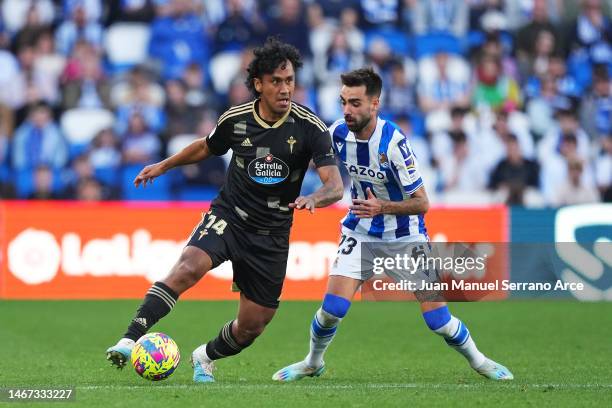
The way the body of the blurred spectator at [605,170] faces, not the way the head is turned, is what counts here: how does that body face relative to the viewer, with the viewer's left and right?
facing the viewer

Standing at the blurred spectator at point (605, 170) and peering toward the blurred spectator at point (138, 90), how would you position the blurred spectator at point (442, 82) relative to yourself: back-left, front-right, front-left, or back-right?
front-right

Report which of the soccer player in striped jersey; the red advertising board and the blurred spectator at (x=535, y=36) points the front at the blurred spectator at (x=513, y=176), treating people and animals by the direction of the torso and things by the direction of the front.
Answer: the blurred spectator at (x=535, y=36)

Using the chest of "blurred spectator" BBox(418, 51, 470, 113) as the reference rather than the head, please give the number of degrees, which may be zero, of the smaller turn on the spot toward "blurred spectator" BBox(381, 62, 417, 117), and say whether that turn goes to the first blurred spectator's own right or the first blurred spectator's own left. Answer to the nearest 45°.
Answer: approximately 45° to the first blurred spectator's own right

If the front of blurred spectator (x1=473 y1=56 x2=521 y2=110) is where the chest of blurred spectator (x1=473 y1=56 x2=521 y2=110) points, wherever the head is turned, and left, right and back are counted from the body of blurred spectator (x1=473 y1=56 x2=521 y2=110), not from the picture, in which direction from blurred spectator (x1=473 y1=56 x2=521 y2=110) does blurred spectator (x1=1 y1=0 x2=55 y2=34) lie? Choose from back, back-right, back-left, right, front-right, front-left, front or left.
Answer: right

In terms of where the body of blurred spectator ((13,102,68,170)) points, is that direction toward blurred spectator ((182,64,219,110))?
no

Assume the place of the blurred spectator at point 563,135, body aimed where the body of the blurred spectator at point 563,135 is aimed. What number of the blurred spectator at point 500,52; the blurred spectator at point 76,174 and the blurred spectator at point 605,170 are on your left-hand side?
1

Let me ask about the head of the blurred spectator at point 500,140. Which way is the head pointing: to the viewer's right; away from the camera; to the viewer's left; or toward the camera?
toward the camera

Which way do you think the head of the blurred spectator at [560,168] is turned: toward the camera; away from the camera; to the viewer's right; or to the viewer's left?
toward the camera

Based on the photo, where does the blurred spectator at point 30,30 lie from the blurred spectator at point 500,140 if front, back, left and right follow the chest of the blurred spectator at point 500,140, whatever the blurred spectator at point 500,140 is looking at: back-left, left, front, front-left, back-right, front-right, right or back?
right

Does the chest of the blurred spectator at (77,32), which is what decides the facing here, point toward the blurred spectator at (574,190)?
no

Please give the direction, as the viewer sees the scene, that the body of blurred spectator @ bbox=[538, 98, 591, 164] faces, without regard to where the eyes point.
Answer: toward the camera

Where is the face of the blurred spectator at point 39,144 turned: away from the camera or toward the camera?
toward the camera

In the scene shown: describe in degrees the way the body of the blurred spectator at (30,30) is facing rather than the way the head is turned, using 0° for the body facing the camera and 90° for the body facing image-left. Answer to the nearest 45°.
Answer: approximately 0°

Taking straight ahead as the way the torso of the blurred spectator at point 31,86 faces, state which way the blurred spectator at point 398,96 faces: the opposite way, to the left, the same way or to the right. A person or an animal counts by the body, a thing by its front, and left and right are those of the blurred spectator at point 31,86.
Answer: the same way

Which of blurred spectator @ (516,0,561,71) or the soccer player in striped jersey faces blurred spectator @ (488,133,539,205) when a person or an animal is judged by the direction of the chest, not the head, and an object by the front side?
blurred spectator @ (516,0,561,71)

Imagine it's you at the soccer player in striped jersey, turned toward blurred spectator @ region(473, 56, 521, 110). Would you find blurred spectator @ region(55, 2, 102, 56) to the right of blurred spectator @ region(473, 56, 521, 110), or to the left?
left

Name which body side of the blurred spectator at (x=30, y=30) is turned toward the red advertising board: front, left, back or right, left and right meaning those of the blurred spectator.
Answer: front

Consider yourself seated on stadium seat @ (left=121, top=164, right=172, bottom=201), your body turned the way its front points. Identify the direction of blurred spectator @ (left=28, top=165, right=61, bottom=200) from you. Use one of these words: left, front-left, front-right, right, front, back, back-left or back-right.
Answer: right

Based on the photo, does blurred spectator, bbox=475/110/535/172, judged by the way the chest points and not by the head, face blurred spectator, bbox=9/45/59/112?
no

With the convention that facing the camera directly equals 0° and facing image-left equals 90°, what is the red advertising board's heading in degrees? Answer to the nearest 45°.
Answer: approximately 0°

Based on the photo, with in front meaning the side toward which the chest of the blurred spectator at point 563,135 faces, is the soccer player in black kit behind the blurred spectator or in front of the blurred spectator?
in front
